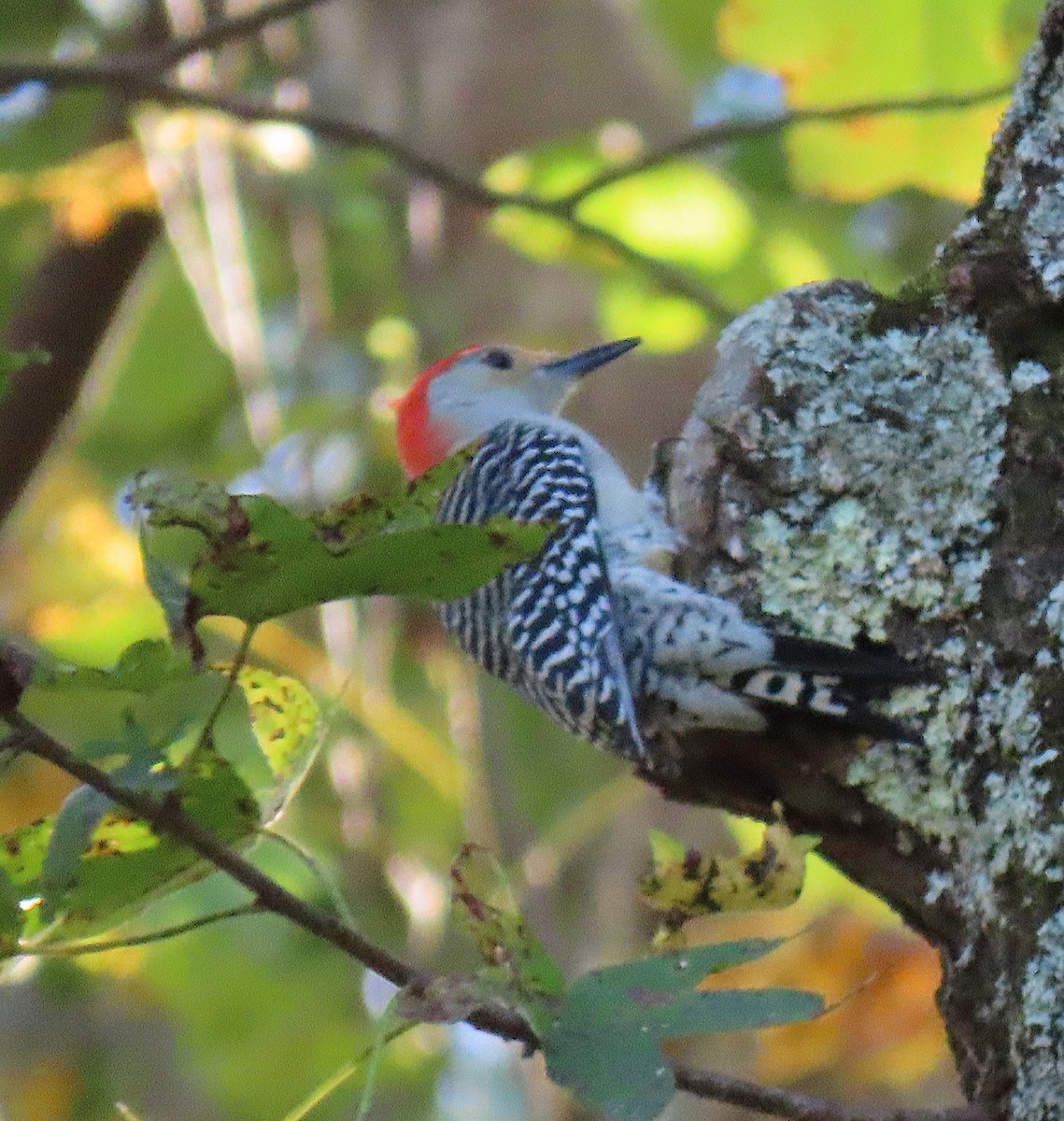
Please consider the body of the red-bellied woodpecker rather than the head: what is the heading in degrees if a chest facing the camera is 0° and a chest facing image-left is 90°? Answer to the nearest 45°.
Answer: approximately 270°

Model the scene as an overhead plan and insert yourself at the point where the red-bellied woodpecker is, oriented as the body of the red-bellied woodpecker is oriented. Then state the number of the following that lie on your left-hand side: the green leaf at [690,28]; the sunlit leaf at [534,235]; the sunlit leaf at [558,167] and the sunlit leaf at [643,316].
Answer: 4

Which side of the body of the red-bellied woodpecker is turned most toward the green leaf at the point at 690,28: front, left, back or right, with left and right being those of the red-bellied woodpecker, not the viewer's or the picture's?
left

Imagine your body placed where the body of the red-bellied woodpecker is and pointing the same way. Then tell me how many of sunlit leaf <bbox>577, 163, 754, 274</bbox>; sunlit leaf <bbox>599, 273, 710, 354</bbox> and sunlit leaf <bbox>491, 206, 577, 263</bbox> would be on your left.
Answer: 3
